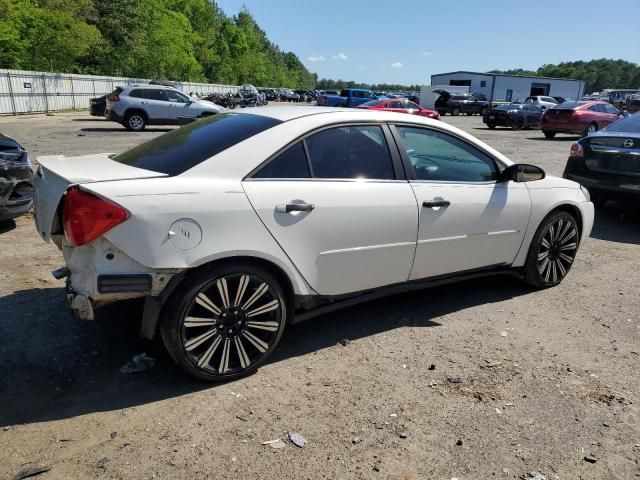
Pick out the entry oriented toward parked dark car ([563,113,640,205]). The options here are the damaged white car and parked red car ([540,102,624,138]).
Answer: the damaged white car

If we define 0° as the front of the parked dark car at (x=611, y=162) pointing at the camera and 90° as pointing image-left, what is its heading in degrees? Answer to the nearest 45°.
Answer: approximately 225°

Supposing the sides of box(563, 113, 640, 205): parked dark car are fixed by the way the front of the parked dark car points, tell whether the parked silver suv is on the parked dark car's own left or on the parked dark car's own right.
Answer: on the parked dark car's own left

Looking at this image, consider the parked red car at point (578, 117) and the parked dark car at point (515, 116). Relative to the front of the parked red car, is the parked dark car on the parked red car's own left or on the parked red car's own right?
on the parked red car's own left

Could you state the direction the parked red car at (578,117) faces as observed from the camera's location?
facing away from the viewer and to the right of the viewer

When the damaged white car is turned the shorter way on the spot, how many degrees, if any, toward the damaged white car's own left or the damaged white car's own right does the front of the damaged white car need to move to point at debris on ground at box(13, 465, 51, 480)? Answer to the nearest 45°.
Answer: approximately 180°

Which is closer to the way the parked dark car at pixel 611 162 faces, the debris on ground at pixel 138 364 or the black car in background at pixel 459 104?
the black car in background

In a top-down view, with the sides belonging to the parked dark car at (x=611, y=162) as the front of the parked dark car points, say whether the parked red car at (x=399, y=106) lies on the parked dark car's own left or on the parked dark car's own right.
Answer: on the parked dark car's own left

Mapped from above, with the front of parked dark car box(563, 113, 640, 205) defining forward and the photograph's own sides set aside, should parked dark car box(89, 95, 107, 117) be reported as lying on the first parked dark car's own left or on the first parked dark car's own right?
on the first parked dark car's own left

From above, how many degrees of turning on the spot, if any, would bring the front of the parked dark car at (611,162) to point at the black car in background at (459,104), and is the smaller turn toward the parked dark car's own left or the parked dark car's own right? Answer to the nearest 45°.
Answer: approximately 45° to the parked dark car's own left
